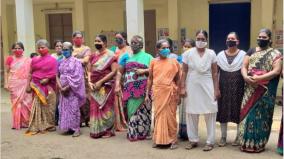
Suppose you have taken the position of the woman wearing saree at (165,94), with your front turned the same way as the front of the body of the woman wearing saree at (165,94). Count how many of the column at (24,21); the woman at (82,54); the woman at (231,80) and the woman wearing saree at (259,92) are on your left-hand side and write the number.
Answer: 2

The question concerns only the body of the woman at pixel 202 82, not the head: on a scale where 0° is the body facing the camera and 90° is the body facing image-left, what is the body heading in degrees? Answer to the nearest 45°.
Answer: approximately 0°

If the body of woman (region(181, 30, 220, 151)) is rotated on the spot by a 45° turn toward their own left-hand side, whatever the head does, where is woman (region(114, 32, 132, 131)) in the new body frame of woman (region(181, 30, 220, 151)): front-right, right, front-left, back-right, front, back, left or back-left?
back

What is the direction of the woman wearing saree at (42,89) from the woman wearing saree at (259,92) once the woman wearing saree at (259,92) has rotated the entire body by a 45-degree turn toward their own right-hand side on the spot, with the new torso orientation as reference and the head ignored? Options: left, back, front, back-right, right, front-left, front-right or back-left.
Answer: front

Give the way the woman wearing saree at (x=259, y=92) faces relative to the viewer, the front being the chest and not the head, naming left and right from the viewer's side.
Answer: facing the viewer and to the left of the viewer

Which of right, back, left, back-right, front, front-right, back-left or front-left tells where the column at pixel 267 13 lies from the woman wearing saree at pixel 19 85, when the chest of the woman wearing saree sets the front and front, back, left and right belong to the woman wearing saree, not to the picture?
left

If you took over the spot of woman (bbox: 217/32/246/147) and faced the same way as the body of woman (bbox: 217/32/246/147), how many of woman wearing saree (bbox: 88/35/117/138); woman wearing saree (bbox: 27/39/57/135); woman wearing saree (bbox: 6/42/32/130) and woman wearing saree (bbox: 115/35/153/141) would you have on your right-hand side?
4

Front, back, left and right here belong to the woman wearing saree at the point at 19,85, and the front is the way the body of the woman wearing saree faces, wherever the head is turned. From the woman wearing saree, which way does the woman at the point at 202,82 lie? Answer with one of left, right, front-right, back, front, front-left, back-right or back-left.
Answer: front-left

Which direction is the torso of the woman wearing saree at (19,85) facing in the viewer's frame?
toward the camera

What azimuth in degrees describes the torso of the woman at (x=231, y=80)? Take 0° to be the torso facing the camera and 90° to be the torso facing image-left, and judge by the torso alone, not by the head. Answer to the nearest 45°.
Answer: approximately 0°

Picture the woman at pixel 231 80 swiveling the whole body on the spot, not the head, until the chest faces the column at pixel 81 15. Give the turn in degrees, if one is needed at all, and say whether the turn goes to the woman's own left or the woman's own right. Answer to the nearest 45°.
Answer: approximately 135° to the woman's own right

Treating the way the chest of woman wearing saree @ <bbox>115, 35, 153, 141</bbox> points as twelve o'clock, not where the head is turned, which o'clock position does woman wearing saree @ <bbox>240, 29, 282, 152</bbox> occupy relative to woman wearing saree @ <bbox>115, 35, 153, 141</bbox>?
woman wearing saree @ <bbox>240, 29, 282, 152</bbox> is roughly at 10 o'clock from woman wearing saree @ <bbox>115, 35, 153, 141</bbox>.

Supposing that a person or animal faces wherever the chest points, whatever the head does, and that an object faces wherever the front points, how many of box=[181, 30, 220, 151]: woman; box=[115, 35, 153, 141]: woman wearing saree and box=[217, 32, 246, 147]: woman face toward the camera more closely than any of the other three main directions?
3
